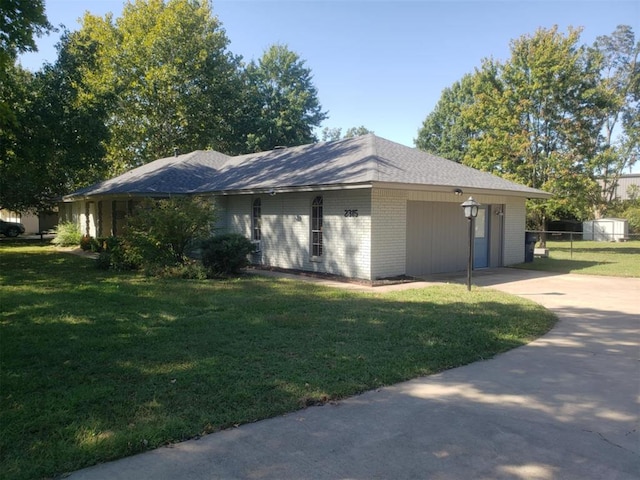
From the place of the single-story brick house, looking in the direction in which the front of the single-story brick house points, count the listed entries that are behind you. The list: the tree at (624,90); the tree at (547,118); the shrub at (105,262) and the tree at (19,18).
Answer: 2

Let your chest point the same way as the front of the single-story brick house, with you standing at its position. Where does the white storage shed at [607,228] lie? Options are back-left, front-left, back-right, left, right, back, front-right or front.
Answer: back

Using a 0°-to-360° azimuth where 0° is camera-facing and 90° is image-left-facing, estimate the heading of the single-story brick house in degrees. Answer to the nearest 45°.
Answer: approximately 45°

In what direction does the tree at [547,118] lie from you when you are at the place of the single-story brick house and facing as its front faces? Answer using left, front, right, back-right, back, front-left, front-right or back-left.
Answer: back

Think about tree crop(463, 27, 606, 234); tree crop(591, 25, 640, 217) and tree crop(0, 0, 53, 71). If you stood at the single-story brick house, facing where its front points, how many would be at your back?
2

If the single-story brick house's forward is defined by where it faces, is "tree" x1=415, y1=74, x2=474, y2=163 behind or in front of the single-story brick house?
behind

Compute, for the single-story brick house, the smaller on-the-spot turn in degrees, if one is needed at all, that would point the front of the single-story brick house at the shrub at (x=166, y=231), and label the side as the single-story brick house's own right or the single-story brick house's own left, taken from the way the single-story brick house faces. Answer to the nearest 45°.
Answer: approximately 45° to the single-story brick house's own right

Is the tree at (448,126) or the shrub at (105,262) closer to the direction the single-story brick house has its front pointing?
the shrub

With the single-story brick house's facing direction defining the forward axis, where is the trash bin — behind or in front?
behind

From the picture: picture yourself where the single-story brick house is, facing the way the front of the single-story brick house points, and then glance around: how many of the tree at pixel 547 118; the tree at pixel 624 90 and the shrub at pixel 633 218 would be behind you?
3

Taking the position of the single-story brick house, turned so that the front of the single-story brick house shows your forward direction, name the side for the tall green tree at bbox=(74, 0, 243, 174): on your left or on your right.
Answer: on your right
